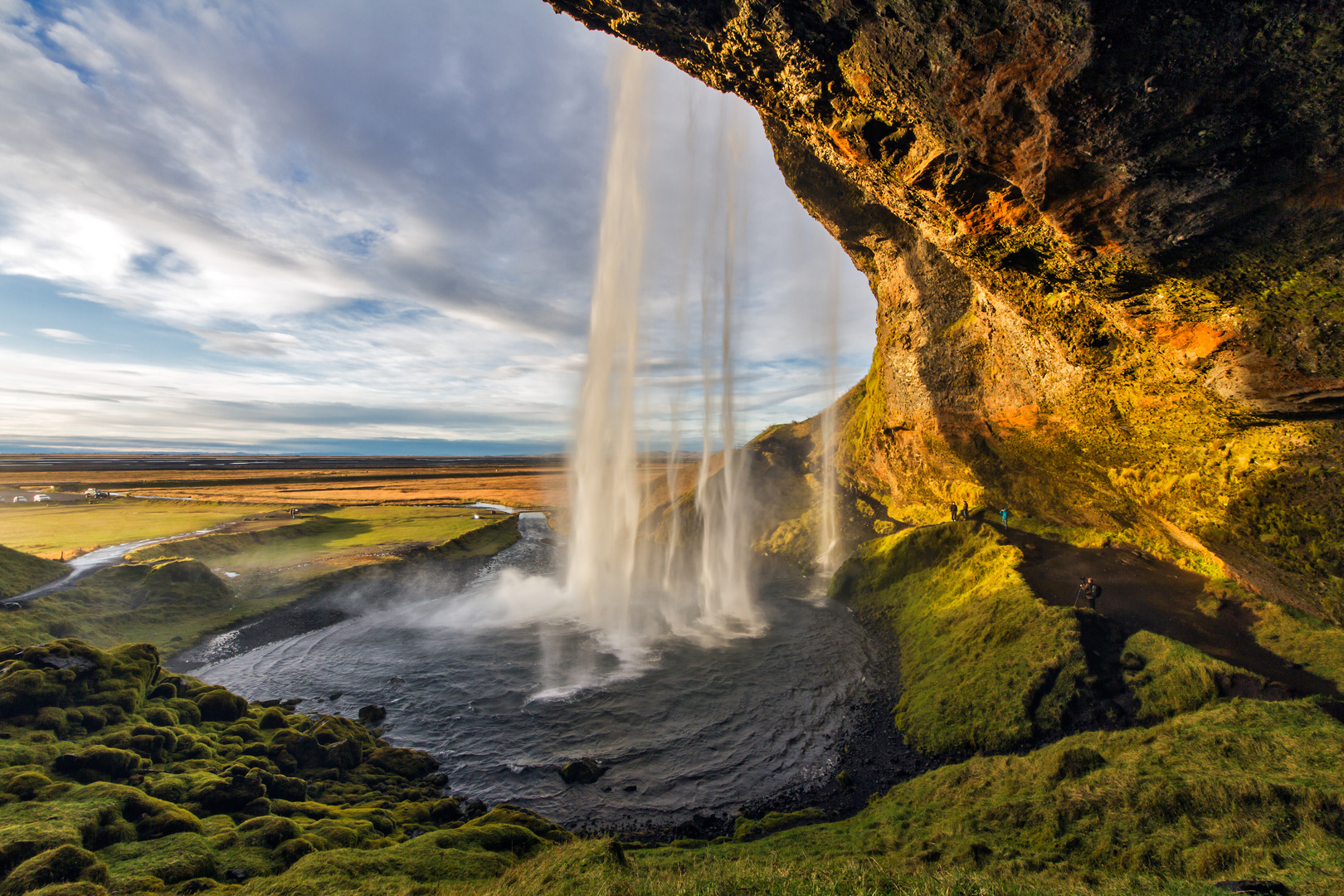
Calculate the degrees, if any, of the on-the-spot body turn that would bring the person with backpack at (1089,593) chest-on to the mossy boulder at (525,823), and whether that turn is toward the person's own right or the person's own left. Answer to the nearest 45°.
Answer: approximately 45° to the person's own left

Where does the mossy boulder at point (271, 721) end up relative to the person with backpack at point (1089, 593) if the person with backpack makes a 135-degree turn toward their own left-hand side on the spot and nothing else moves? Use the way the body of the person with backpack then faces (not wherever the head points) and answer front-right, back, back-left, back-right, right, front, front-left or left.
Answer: right

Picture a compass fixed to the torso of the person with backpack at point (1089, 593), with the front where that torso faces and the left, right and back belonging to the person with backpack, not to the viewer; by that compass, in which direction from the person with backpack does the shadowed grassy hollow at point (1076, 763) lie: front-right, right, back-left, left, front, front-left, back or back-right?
left

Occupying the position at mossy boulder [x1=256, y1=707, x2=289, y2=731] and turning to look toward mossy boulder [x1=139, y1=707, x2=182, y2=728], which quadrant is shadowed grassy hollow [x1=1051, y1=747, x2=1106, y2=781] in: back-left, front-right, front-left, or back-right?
back-left

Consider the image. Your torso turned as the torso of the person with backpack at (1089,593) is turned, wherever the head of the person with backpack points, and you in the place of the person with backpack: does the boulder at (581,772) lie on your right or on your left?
on your left

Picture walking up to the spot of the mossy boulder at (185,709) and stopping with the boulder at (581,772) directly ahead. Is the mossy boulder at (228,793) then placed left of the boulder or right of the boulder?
right

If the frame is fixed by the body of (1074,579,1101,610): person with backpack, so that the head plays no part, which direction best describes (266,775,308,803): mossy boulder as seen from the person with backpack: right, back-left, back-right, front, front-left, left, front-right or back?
front-left

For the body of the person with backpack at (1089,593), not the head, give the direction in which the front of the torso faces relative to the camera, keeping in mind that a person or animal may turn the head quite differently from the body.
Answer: to the viewer's left

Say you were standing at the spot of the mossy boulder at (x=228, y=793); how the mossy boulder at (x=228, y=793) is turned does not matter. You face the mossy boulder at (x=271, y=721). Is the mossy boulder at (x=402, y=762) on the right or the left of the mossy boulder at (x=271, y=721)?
right
